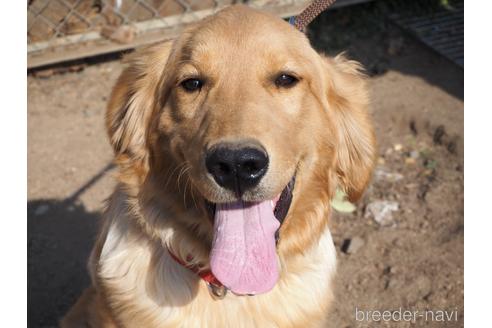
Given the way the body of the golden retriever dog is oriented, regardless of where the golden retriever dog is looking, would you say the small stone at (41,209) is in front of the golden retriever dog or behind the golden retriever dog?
behind

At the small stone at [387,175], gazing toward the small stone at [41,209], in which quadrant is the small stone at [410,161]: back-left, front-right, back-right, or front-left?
back-right

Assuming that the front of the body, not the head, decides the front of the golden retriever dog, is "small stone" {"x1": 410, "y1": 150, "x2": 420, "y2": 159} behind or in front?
behind

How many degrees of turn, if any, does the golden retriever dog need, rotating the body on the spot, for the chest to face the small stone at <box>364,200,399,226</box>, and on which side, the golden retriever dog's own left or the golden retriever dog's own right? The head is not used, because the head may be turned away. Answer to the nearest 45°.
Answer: approximately 135° to the golden retriever dog's own left

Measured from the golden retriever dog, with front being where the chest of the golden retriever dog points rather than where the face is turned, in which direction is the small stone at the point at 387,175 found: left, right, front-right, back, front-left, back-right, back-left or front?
back-left

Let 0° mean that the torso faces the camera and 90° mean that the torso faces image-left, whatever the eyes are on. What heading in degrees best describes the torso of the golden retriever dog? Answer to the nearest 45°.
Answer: approximately 0°

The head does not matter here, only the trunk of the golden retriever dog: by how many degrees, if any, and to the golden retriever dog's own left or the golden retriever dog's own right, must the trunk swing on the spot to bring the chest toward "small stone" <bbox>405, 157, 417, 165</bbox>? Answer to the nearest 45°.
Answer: approximately 135° to the golden retriever dog's own left
